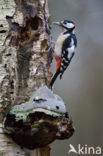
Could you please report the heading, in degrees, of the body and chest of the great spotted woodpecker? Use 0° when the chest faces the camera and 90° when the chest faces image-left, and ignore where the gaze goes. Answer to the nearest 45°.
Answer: approximately 90°

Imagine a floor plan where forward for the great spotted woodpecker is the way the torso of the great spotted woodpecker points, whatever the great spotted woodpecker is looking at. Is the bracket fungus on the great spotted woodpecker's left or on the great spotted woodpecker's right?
on the great spotted woodpecker's left
